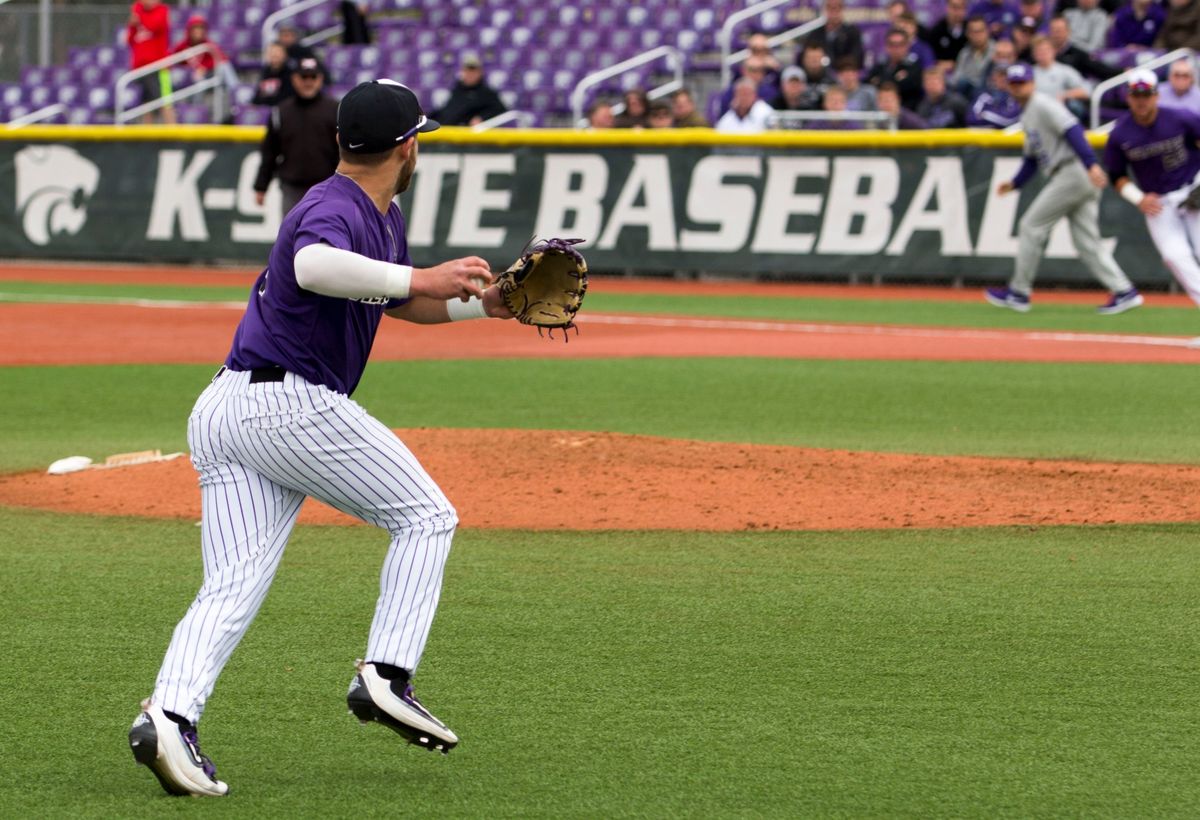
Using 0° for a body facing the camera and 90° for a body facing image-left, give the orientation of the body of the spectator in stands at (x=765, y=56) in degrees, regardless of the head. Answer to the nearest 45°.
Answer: approximately 0°

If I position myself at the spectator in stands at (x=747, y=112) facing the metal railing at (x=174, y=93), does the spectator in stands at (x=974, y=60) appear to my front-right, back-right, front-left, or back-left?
back-right

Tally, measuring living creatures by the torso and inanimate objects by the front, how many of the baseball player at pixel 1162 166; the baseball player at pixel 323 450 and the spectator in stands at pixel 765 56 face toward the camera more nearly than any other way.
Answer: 2

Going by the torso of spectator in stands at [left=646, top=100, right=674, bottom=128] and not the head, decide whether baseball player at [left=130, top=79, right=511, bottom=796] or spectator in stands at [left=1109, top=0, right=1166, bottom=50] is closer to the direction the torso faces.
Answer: the baseball player

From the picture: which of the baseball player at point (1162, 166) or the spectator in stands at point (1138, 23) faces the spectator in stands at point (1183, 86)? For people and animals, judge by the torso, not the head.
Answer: the spectator in stands at point (1138, 23)

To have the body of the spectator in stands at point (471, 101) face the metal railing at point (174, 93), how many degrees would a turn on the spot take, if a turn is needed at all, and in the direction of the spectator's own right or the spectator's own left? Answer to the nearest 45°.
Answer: approximately 135° to the spectator's own right

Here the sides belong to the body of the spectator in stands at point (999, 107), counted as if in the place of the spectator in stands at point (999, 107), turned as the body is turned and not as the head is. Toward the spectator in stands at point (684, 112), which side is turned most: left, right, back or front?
right

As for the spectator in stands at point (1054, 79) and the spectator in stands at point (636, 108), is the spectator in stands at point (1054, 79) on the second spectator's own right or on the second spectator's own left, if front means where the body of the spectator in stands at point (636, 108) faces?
on the second spectator's own left

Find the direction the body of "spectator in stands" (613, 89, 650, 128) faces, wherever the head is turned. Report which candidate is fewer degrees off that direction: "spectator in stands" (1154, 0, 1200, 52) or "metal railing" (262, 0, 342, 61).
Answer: the spectator in stands

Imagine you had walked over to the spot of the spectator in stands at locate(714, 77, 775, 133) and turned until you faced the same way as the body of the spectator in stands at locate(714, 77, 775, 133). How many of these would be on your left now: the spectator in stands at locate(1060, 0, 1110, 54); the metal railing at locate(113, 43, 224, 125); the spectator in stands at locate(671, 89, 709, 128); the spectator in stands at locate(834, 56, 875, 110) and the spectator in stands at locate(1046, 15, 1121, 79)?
3

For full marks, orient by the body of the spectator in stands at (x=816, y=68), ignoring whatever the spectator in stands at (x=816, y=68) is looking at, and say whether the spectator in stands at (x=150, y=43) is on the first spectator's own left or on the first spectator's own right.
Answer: on the first spectator's own right

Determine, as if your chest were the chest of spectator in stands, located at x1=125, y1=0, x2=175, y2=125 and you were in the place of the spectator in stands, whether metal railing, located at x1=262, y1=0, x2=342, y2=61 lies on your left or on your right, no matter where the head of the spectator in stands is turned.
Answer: on your left
